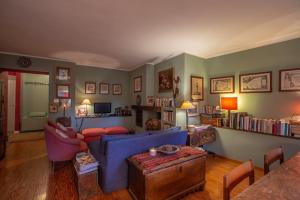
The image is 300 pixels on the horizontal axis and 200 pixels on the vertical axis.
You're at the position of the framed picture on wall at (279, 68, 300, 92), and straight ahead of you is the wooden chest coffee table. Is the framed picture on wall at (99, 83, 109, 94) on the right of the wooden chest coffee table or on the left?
right

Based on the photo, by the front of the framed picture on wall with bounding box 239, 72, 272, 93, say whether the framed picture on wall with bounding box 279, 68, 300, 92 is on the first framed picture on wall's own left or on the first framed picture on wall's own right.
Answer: on the first framed picture on wall's own left

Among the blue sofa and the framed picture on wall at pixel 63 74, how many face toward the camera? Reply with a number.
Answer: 1

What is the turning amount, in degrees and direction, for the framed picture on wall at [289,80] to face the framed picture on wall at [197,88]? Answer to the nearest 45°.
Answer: approximately 45° to its right

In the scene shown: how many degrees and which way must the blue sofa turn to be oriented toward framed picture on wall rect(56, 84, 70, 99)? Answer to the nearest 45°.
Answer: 0° — it already faces it

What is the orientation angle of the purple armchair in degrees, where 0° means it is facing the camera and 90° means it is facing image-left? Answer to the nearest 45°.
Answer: approximately 225°

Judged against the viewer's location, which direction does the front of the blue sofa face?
facing away from the viewer and to the left of the viewer

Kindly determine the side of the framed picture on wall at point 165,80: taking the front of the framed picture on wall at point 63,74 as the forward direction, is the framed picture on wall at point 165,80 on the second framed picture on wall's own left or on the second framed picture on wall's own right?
on the second framed picture on wall's own left
